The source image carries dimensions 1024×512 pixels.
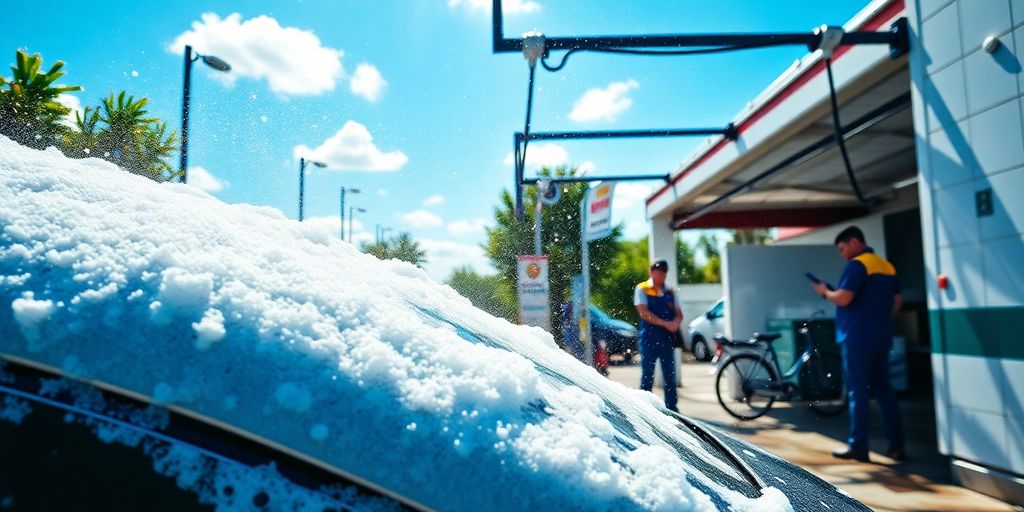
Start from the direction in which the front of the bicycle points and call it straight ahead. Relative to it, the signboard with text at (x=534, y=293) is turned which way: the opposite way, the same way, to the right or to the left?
to the right

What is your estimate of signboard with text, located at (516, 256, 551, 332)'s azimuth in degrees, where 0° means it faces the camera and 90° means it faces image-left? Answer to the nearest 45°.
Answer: approximately 0°

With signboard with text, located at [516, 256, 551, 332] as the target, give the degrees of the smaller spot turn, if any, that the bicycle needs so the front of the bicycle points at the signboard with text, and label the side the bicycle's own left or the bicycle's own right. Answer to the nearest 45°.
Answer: approximately 180°

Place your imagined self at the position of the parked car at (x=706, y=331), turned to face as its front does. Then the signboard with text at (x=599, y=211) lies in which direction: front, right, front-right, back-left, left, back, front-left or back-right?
front-left

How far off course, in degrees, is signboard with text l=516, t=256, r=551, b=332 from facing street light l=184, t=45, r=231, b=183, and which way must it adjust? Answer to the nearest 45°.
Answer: approximately 90° to its right

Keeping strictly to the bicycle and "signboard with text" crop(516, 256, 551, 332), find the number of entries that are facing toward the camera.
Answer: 1

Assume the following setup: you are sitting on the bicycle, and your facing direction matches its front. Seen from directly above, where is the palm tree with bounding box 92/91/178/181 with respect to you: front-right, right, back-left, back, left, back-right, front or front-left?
back-left

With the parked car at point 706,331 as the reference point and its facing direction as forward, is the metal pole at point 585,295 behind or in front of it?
in front

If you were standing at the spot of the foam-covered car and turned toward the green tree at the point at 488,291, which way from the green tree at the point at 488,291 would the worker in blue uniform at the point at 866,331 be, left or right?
right

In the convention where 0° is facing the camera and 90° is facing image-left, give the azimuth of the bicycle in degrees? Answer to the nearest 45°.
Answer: approximately 270°

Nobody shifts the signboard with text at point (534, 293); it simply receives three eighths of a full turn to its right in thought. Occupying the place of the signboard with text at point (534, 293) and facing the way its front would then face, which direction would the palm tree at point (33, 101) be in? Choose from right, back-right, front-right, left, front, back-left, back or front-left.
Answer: left

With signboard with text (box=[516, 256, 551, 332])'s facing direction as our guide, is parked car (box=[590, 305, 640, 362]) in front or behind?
behind

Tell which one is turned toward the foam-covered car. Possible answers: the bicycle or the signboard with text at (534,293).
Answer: the signboard with text

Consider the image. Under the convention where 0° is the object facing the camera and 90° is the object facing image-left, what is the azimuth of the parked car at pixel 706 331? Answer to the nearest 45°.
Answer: approximately 45°

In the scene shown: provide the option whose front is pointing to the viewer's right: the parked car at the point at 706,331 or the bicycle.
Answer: the bicycle

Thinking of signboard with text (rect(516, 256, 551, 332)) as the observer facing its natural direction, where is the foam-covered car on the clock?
The foam-covered car is roughly at 12 o'clock from the signboard with text.

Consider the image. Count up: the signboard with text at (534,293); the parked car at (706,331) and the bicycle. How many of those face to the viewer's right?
1
